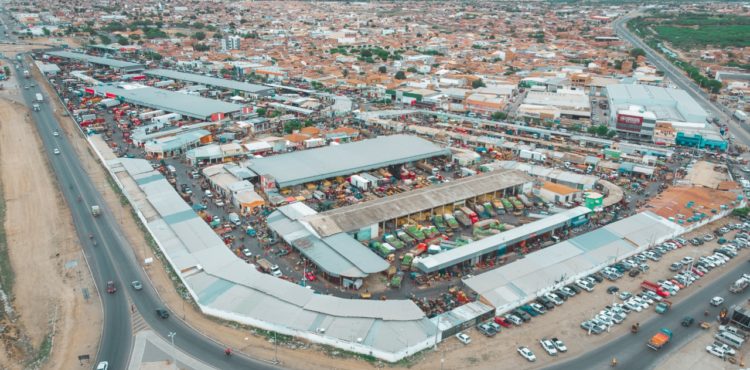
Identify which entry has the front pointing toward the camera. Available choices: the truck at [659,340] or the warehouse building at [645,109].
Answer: the warehouse building

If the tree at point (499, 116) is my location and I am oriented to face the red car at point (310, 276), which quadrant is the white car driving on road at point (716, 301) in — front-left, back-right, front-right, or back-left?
front-left

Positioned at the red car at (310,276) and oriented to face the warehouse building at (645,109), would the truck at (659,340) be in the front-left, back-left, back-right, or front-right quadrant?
front-right

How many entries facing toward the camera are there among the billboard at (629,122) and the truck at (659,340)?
1

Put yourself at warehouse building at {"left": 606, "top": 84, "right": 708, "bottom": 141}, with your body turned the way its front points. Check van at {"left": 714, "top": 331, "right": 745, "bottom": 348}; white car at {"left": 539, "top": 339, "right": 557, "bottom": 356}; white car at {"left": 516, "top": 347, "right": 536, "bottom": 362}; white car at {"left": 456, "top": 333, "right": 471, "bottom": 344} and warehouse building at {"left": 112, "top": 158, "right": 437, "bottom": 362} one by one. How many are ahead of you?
5

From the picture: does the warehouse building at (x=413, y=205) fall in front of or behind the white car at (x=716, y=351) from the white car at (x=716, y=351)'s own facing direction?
behind

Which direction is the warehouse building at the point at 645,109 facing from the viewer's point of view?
toward the camera

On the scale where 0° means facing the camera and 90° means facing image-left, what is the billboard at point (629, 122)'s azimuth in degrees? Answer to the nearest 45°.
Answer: approximately 0°

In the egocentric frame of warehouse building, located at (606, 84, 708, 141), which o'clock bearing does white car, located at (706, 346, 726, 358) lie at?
The white car is roughly at 12 o'clock from the warehouse building.

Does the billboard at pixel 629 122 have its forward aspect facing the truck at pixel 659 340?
yes

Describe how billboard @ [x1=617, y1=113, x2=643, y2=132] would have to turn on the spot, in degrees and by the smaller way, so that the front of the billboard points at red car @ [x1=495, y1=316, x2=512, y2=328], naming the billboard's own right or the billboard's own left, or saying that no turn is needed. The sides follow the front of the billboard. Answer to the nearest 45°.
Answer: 0° — it already faces it

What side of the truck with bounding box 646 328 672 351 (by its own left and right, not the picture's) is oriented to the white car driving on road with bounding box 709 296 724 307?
front

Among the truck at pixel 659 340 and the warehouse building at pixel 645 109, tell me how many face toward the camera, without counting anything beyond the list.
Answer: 1

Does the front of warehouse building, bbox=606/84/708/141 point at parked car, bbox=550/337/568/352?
yes

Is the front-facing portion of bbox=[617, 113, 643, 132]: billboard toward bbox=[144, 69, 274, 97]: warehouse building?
no
